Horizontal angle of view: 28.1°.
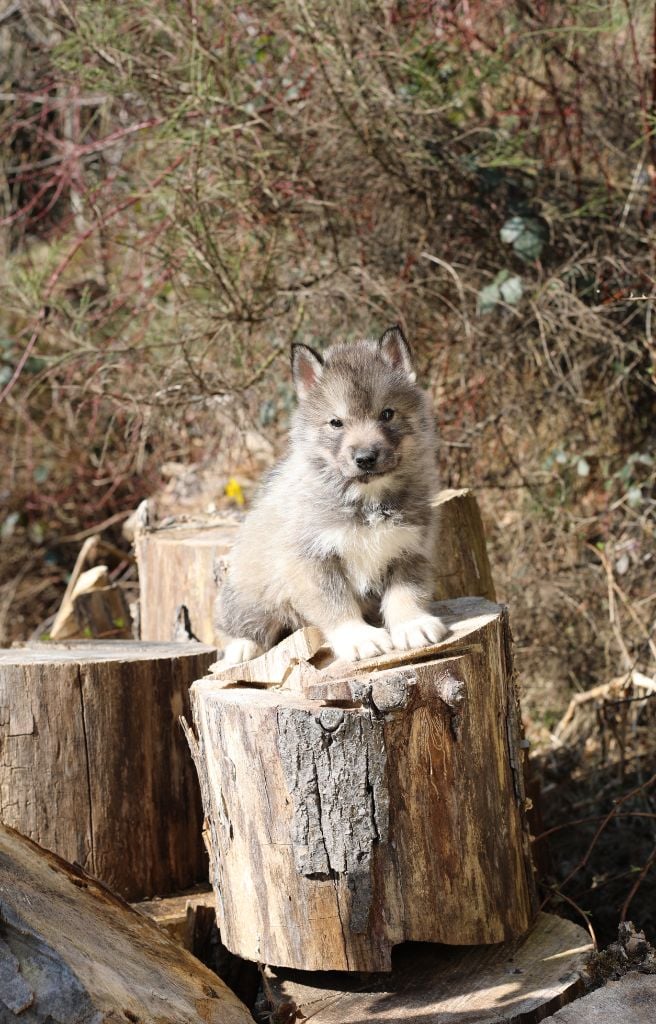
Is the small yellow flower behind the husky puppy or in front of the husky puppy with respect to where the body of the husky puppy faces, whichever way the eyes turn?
behind

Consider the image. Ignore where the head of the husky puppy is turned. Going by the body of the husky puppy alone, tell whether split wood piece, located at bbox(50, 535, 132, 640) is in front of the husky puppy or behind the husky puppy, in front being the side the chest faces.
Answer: behind

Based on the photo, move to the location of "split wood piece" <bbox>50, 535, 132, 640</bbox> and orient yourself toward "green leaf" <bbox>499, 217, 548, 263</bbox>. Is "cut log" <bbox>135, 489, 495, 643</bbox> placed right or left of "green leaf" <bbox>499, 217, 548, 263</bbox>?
right

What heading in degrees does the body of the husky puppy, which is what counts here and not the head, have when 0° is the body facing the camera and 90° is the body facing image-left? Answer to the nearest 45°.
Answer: approximately 315°

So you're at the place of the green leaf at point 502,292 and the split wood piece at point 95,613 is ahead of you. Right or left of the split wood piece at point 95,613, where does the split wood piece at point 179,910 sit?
left

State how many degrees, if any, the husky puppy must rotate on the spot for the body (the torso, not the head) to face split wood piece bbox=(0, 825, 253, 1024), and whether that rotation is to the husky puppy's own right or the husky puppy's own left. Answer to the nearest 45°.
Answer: approximately 90° to the husky puppy's own right

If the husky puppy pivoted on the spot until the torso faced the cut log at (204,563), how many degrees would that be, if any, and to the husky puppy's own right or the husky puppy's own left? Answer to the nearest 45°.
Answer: approximately 180°

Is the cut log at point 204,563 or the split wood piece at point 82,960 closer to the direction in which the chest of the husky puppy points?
the split wood piece
